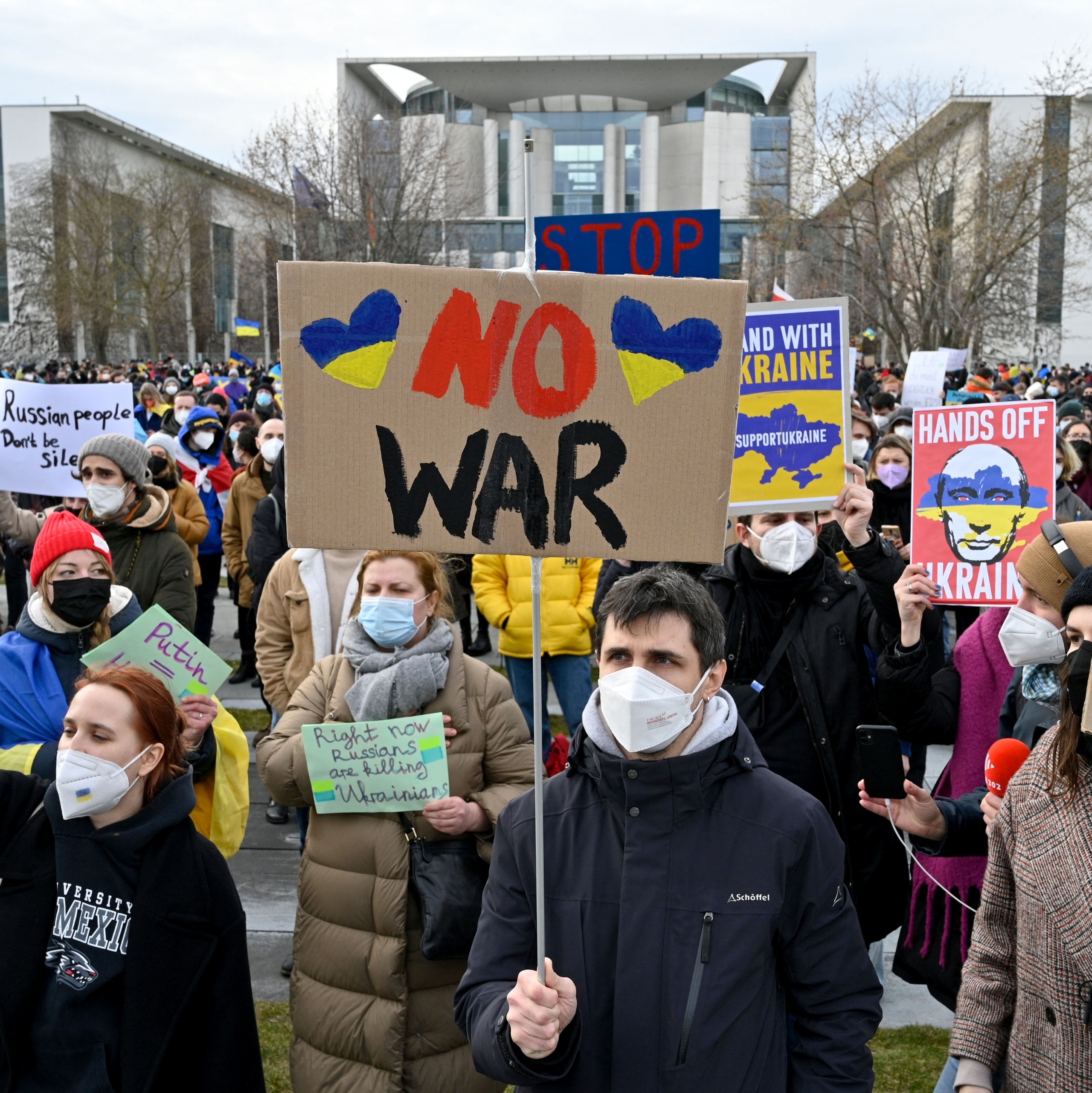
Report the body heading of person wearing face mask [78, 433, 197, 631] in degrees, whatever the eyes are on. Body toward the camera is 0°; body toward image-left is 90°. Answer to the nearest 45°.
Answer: approximately 45°

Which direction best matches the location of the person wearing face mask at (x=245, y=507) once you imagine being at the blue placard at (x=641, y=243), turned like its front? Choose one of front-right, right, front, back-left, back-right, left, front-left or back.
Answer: back-right

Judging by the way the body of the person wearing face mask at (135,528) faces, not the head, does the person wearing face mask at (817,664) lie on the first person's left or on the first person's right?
on the first person's left

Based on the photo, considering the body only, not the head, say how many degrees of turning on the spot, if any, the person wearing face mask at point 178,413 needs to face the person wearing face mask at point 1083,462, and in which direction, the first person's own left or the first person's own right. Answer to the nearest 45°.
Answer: approximately 45° to the first person's own left

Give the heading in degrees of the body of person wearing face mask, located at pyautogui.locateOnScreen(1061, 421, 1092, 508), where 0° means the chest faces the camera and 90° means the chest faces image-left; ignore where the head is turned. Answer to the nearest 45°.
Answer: approximately 0°

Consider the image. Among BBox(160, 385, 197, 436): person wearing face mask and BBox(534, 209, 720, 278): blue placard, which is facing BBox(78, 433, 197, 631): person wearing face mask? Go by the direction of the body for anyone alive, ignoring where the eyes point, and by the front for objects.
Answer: BBox(160, 385, 197, 436): person wearing face mask

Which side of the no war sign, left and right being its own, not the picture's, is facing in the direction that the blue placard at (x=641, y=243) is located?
back

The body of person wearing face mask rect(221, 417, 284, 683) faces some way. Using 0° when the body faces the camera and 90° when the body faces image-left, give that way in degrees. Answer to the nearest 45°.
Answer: approximately 0°

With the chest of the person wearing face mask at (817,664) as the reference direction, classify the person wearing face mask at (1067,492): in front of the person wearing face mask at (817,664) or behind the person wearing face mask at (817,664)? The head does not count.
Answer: behind

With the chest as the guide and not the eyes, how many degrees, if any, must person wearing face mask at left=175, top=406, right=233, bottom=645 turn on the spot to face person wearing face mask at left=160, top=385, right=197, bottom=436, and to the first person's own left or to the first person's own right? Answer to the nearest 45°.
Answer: approximately 180°

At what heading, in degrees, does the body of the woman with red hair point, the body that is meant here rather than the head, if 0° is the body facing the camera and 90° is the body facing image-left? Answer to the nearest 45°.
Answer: approximately 45°

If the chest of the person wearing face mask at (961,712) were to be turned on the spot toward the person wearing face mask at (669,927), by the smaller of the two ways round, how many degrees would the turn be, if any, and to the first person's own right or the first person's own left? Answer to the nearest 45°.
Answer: approximately 45° to the first person's own left
